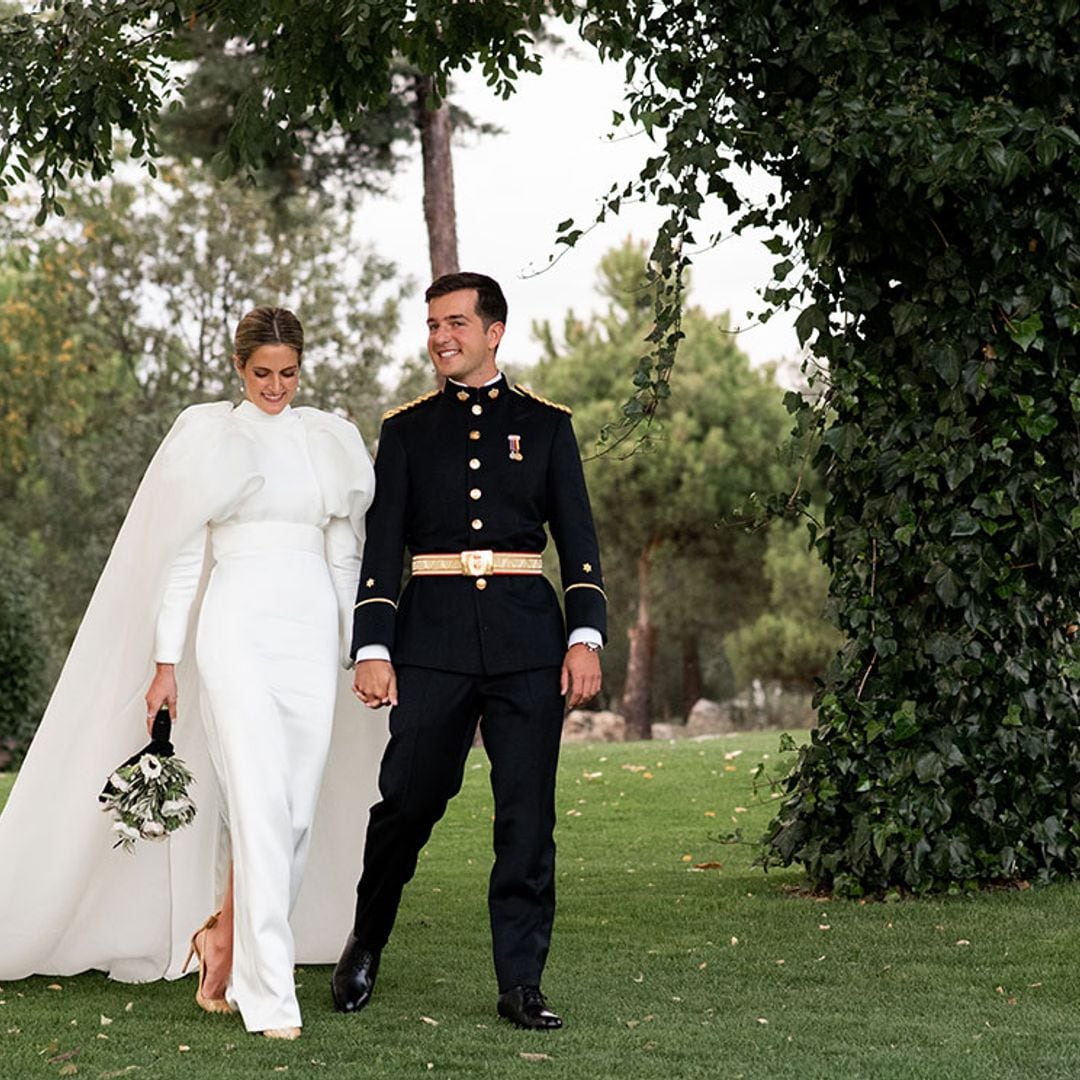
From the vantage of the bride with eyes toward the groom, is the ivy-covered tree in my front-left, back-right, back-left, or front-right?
front-left

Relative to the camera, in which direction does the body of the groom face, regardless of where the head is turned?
toward the camera

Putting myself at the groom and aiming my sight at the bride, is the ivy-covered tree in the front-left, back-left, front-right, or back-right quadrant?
back-right

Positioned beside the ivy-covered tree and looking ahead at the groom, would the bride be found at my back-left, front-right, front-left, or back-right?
front-right

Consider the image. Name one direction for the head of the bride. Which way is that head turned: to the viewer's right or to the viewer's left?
to the viewer's right

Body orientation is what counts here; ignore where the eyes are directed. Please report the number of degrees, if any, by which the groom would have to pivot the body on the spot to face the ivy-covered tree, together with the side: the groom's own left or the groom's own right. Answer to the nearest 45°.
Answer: approximately 135° to the groom's own left

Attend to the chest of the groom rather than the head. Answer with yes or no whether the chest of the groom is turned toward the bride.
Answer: no

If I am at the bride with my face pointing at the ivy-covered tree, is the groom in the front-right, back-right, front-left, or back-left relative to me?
front-right
